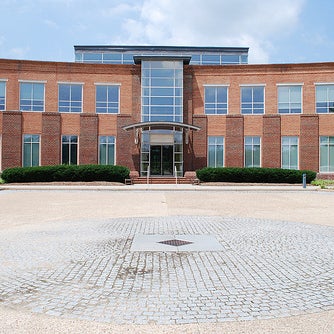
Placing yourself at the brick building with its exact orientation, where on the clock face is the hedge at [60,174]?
The hedge is roughly at 2 o'clock from the brick building.

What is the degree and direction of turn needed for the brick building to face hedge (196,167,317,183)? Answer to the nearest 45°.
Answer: approximately 45° to its left

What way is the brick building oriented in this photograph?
toward the camera
